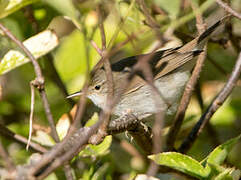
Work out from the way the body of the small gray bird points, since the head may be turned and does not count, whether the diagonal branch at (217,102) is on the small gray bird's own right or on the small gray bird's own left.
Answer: on the small gray bird's own left

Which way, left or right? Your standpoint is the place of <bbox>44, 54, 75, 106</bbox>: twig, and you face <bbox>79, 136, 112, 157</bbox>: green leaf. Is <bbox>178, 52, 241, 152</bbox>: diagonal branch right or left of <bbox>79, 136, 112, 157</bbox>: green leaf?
left

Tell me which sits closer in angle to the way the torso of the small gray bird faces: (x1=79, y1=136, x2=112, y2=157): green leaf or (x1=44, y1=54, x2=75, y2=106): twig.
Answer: the twig

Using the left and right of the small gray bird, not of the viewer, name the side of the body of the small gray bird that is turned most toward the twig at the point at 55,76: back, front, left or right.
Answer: front

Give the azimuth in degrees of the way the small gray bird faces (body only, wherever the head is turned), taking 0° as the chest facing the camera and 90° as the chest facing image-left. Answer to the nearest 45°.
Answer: approximately 90°
